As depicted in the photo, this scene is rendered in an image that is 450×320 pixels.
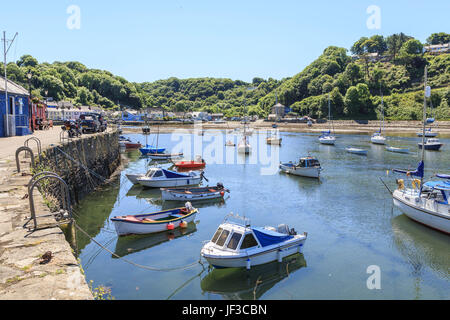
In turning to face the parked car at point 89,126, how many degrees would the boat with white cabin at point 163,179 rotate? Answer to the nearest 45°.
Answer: approximately 45° to its right

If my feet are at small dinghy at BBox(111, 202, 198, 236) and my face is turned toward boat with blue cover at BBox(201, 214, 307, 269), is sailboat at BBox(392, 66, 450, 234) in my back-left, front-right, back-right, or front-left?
front-left

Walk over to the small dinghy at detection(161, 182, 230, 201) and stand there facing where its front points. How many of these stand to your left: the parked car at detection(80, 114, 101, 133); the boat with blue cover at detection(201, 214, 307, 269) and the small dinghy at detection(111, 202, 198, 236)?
2

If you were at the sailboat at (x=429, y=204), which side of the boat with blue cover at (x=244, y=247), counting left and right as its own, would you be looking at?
back

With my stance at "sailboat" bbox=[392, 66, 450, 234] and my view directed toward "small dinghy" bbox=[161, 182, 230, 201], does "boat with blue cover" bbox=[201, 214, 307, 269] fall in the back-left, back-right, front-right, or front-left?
front-left

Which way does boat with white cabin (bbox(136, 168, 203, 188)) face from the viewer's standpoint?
to the viewer's left

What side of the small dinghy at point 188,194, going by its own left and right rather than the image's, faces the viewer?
left

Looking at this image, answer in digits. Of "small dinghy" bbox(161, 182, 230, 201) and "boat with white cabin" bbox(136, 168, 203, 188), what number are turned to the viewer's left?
2
